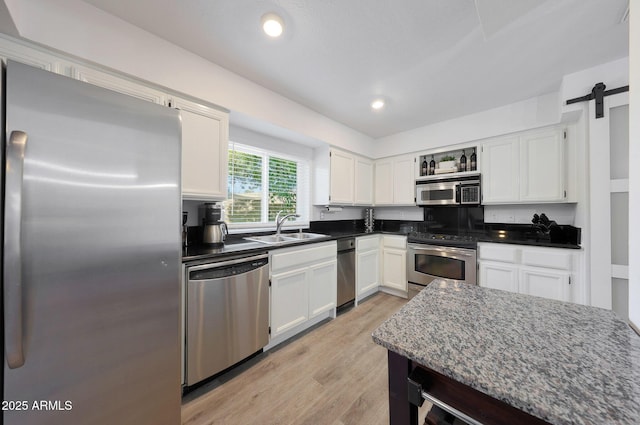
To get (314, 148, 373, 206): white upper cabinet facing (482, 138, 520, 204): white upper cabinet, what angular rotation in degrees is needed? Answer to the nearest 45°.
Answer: approximately 45° to its left

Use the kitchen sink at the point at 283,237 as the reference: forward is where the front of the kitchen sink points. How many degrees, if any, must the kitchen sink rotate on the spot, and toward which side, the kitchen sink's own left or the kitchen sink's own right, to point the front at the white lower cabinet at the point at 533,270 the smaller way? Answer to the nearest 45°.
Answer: approximately 45° to the kitchen sink's own left

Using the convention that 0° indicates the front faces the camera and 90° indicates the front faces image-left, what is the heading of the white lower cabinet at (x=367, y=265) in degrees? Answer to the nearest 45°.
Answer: approximately 315°

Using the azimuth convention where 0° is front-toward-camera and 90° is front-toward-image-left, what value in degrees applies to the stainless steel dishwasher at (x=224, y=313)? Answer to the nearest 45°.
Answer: approximately 315°

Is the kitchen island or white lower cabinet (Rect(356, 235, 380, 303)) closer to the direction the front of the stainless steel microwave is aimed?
the kitchen island

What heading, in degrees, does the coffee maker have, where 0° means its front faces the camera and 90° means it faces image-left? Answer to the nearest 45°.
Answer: approximately 315°

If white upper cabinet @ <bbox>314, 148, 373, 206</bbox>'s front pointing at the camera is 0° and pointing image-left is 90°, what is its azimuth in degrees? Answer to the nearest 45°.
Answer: approximately 315°
